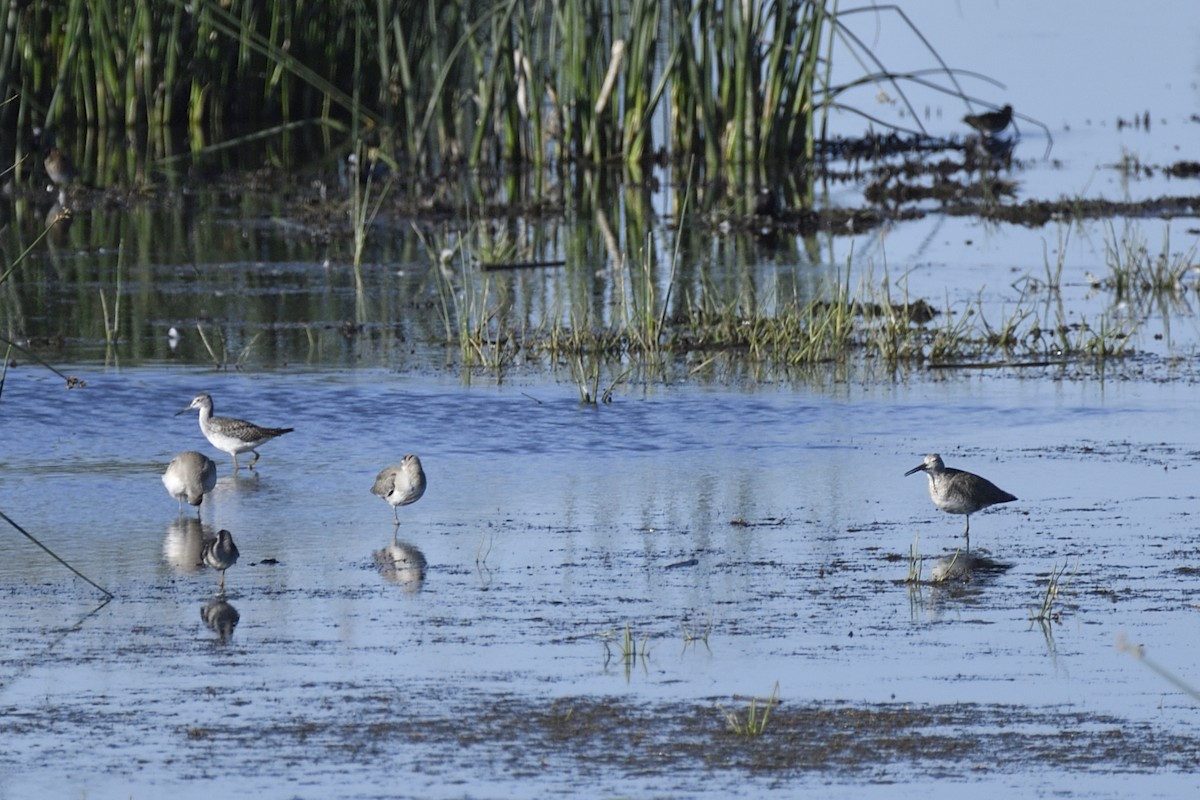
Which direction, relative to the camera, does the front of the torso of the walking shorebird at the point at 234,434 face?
to the viewer's left

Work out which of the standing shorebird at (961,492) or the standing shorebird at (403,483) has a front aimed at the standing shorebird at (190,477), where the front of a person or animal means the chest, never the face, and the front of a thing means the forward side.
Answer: the standing shorebird at (961,492)

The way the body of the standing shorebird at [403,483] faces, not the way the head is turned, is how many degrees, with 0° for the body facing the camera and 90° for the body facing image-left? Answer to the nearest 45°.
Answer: approximately 315°

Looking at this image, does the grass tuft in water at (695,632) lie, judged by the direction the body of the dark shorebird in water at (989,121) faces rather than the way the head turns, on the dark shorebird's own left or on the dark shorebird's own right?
on the dark shorebird's own right

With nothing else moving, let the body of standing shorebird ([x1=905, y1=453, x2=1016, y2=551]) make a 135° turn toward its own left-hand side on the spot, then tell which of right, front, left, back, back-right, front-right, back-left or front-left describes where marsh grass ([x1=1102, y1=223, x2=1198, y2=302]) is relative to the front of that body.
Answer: back-left

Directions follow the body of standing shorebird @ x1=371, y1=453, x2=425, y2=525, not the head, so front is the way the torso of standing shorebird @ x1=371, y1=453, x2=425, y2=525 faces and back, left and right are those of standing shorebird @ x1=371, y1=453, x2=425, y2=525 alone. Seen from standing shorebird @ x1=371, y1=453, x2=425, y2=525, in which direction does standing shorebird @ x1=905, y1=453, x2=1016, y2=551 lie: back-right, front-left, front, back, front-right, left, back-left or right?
front-left

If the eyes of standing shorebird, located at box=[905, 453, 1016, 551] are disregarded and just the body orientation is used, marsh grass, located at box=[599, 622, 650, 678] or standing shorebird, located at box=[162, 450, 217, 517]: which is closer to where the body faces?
the standing shorebird

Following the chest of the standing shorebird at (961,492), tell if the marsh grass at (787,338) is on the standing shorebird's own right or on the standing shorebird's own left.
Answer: on the standing shorebird's own right

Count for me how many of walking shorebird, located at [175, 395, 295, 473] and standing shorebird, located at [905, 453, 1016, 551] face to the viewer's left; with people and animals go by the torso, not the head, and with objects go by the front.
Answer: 2

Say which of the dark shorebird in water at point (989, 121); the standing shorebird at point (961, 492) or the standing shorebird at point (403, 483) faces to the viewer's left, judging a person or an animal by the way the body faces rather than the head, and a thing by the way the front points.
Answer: the standing shorebird at point (961, 492)

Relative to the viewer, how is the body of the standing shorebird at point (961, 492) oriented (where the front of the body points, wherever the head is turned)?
to the viewer's left

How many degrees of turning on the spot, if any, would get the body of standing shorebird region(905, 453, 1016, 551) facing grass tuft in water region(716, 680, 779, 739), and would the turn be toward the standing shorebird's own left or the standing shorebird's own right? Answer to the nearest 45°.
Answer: approximately 90° to the standing shorebird's own left

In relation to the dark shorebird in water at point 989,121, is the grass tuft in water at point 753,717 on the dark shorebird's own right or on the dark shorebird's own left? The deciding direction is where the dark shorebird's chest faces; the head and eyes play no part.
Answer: on the dark shorebird's own right

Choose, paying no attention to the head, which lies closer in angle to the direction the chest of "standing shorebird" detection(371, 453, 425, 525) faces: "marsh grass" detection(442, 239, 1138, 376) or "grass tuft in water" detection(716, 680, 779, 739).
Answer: the grass tuft in water

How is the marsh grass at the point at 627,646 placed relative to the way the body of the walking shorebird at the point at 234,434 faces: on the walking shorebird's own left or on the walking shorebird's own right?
on the walking shorebird's own left
